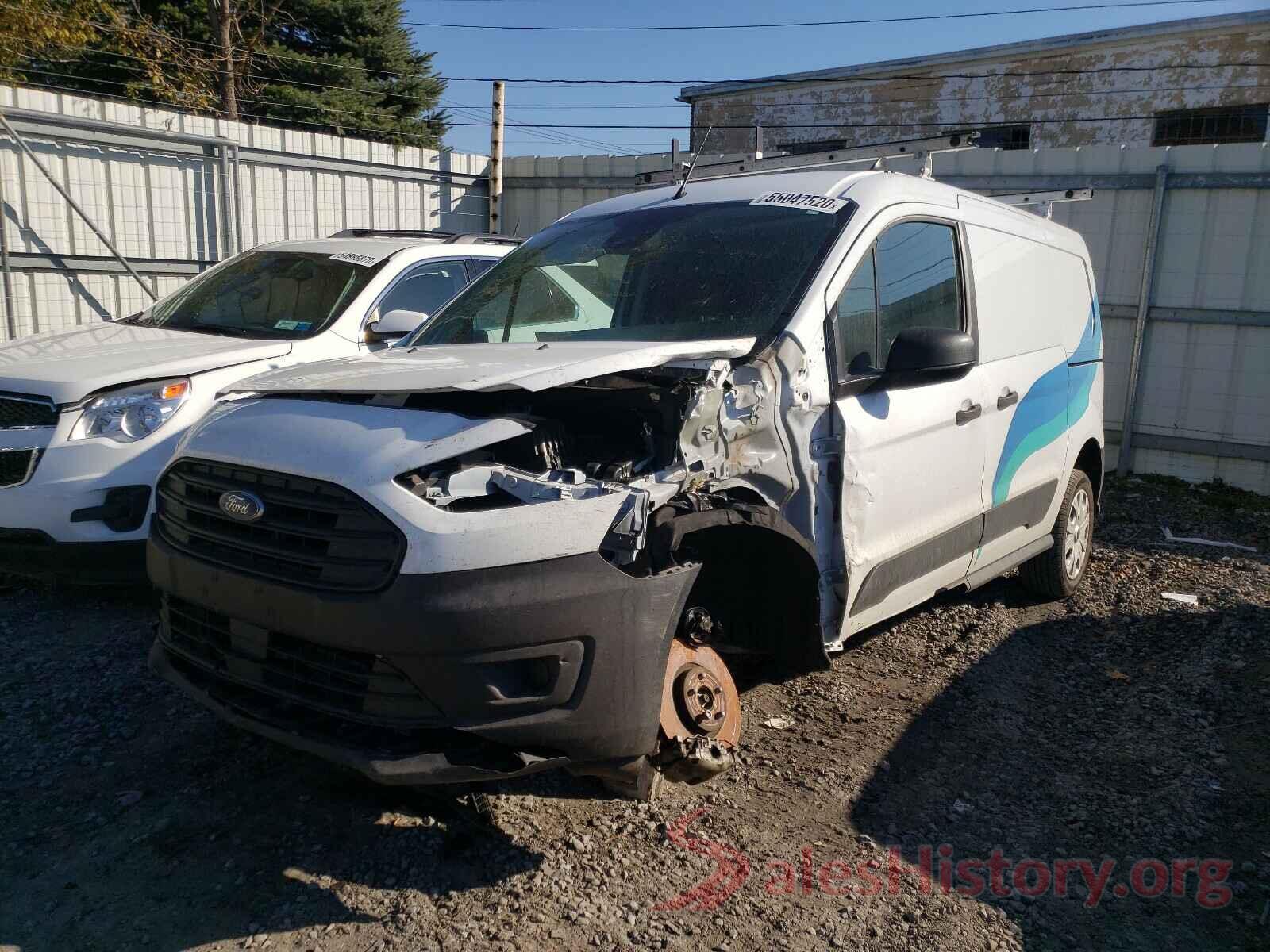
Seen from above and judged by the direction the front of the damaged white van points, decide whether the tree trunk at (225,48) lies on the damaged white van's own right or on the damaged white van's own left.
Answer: on the damaged white van's own right

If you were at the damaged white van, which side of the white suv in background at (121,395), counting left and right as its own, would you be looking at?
left

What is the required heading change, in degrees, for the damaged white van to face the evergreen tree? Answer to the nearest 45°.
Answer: approximately 135° to its right

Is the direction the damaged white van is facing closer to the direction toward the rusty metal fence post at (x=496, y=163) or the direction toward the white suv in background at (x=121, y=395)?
the white suv in background

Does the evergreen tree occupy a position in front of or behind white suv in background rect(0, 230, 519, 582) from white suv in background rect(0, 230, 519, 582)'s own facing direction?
behind

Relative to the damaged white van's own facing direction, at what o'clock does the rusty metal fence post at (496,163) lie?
The rusty metal fence post is roughly at 4 o'clock from the damaged white van.

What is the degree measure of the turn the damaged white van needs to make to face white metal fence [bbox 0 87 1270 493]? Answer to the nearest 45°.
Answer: approximately 180°

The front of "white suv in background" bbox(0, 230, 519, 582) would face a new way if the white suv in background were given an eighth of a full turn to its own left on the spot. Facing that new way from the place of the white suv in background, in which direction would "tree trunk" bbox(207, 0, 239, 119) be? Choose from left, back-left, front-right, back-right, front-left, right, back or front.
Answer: back

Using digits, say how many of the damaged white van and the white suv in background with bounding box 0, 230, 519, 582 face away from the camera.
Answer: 0

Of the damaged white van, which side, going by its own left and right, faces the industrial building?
back

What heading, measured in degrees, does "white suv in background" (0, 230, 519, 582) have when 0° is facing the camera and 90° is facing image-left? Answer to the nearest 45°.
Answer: approximately 45°
